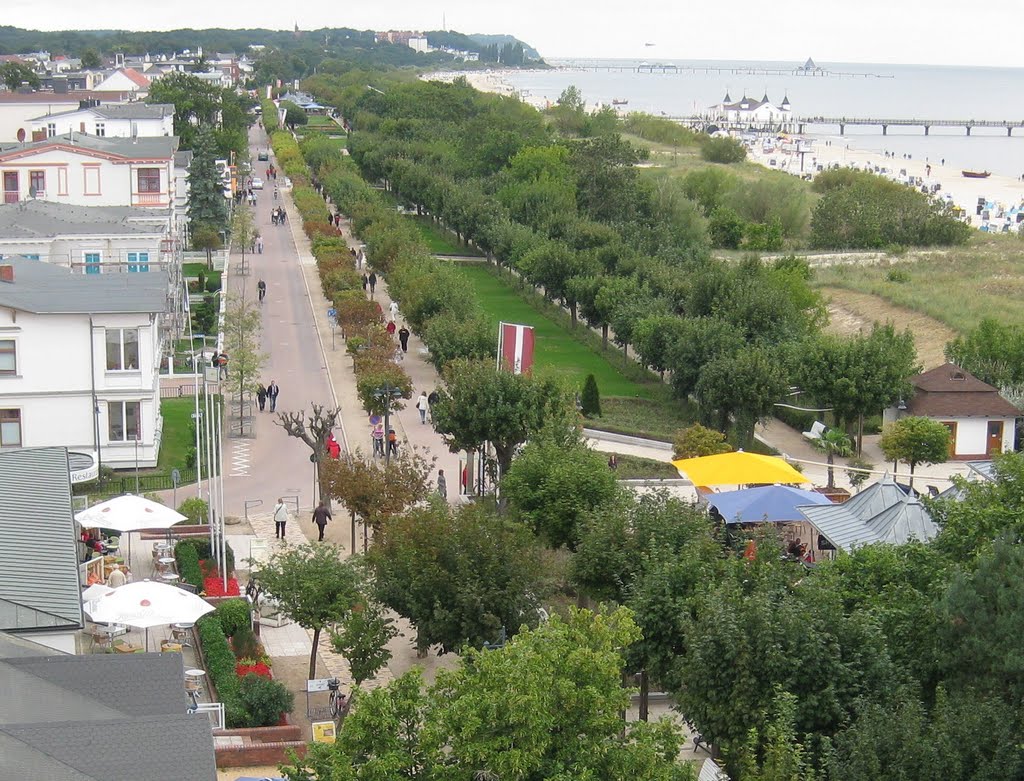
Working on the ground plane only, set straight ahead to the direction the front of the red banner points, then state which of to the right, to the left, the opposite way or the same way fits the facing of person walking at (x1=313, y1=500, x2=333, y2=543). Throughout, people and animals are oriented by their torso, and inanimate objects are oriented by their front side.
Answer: the opposite way

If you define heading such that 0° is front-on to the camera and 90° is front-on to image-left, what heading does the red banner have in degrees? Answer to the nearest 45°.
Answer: approximately 0°

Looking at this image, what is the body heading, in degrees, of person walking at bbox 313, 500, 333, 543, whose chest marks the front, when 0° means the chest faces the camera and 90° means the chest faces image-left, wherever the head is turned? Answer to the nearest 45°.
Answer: approximately 180°

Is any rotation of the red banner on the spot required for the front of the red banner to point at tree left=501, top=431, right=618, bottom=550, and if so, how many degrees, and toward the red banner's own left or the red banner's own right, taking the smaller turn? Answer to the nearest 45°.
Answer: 0° — it already faces it

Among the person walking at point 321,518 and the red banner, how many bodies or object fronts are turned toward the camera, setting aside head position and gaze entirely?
1
